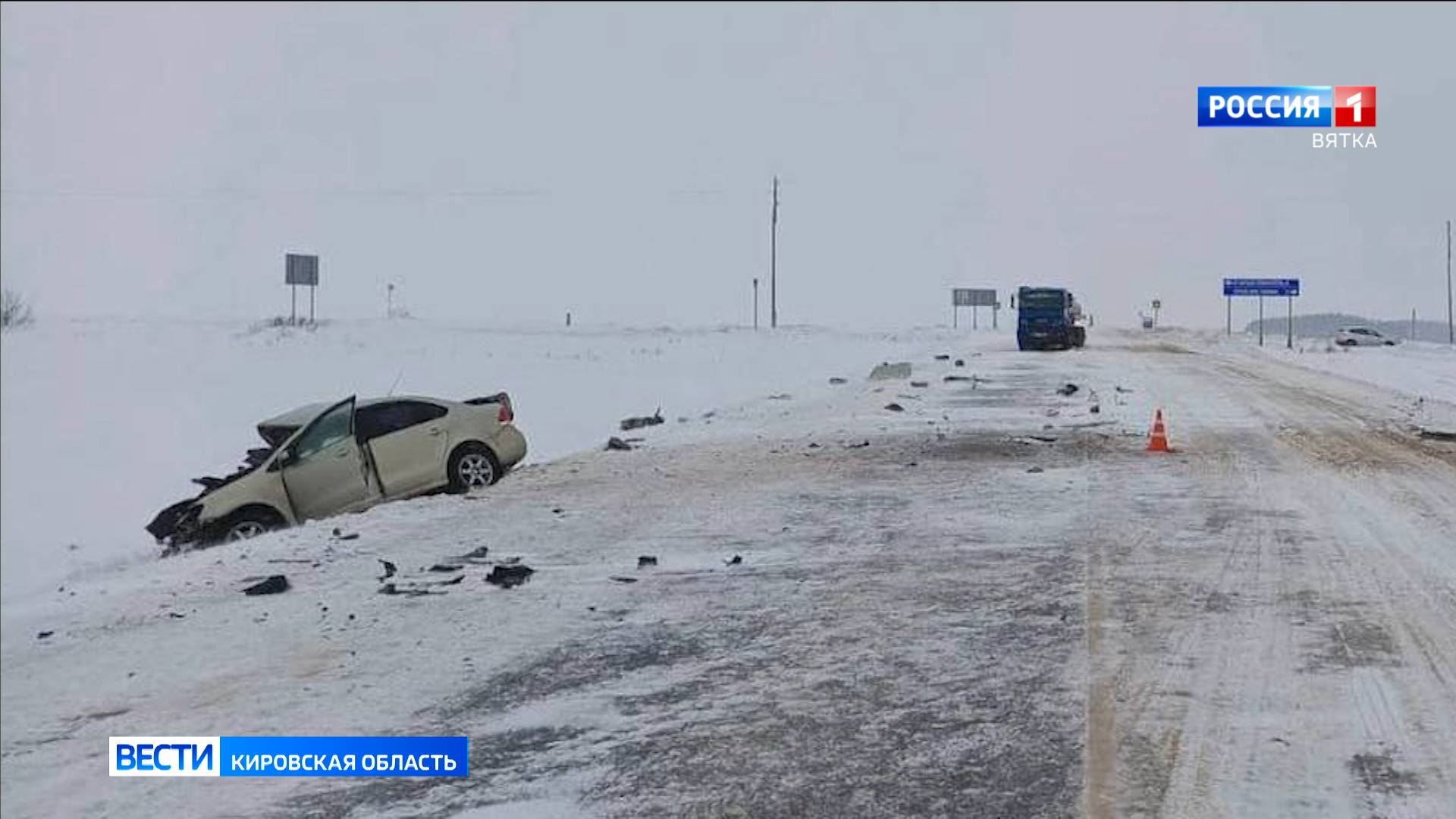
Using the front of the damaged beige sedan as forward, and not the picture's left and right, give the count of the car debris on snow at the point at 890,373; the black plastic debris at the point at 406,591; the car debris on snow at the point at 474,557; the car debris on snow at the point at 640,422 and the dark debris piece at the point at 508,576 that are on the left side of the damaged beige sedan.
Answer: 3

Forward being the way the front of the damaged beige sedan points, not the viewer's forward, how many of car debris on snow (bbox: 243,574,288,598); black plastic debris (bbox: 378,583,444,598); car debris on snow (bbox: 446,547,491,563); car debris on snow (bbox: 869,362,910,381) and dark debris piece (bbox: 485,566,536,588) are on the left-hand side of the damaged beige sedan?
4

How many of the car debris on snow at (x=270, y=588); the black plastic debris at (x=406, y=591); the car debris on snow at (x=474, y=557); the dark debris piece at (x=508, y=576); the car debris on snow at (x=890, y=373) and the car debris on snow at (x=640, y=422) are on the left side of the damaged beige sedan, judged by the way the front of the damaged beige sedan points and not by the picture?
4

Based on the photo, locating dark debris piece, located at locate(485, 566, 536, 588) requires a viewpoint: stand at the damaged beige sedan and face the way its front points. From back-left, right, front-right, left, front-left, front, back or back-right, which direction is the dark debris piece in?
left

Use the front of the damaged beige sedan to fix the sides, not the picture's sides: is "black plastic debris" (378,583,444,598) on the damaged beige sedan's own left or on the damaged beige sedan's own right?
on the damaged beige sedan's own left

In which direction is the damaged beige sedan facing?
to the viewer's left

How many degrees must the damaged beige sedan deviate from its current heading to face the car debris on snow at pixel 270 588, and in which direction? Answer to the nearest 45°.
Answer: approximately 90° to its left

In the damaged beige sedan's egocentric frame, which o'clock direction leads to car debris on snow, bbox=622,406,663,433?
The car debris on snow is roughly at 4 o'clock from the damaged beige sedan.

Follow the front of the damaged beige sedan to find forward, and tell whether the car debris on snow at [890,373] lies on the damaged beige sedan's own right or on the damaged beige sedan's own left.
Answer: on the damaged beige sedan's own right

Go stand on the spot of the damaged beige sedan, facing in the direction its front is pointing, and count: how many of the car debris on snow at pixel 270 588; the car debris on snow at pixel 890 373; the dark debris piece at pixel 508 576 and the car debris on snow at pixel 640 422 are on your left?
2

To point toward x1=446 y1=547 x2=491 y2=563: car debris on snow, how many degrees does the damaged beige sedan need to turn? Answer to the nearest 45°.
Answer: approximately 90° to its left
